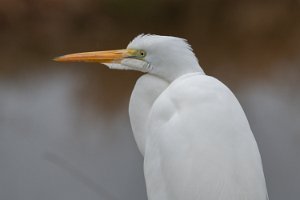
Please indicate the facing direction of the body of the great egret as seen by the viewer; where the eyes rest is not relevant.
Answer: to the viewer's left
